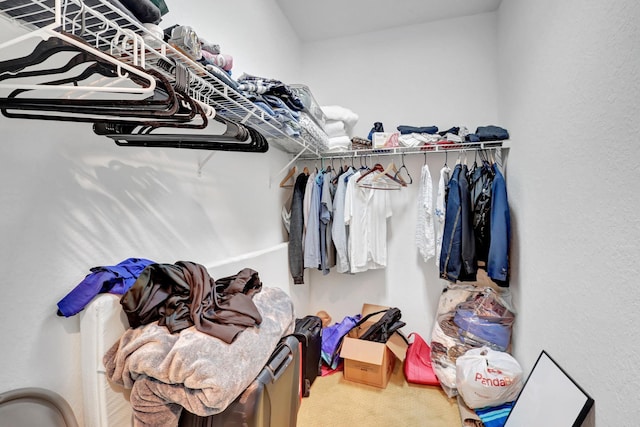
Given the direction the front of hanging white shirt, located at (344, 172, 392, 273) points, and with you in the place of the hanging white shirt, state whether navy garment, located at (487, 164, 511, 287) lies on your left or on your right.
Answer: on your left

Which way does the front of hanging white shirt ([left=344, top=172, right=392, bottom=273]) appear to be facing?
toward the camera

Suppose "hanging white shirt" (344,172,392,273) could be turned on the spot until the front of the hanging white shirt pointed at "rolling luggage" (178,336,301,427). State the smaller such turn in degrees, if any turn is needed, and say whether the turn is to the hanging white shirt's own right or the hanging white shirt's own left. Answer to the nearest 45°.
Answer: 0° — it already faces it

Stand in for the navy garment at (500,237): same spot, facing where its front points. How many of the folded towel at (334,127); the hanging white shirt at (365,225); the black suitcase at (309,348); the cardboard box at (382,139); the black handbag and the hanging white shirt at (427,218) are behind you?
0

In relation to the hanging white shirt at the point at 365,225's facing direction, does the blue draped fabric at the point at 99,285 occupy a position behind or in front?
in front

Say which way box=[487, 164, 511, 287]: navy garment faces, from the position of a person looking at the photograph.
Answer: facing to the left of the viewer

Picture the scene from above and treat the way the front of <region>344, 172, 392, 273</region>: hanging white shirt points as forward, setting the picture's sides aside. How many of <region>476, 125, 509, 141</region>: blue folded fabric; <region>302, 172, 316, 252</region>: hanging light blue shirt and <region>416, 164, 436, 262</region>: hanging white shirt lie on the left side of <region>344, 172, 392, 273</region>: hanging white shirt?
2

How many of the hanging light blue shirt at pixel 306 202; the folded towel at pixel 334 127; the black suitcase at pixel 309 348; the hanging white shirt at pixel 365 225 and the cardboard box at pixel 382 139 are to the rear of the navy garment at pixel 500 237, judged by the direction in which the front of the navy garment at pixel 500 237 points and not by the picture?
0

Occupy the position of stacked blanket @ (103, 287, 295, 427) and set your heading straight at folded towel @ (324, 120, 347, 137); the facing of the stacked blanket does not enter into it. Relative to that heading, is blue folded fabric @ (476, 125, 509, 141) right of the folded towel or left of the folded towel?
right

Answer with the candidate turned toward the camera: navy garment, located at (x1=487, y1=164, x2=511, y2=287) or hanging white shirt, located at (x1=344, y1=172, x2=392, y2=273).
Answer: the hanging white shirt
